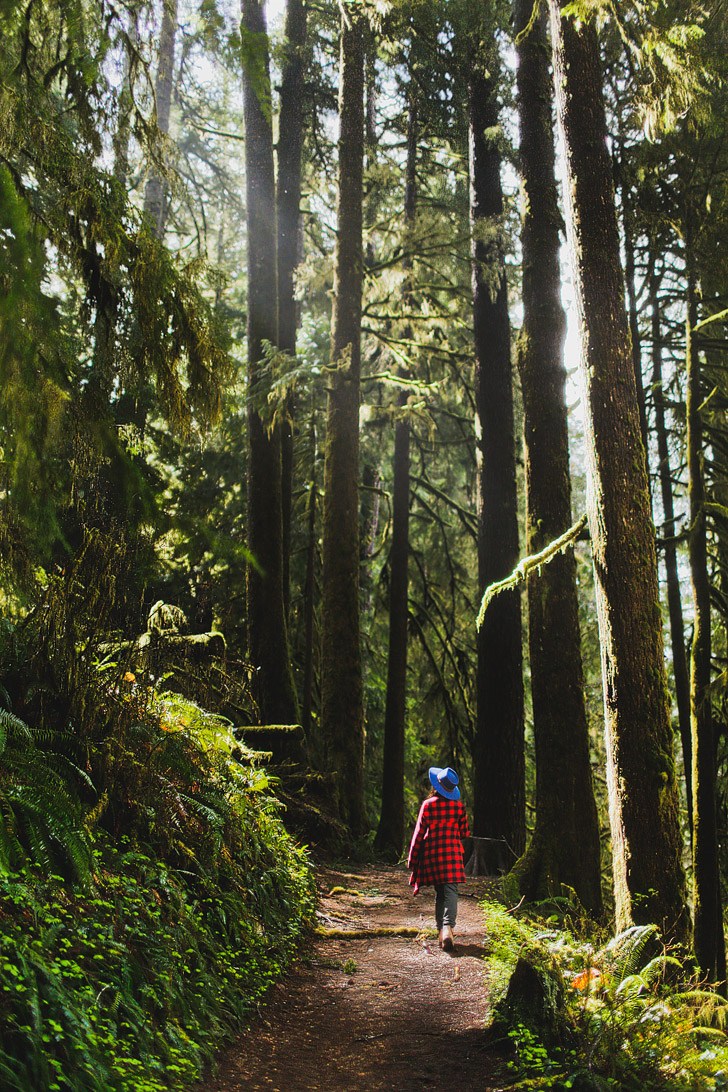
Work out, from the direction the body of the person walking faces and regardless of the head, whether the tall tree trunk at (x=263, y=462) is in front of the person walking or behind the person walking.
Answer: in front

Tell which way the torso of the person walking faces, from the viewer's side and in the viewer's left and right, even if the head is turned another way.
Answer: facing away from the viewer

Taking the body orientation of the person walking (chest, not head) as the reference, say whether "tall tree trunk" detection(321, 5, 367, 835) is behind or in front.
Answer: in front

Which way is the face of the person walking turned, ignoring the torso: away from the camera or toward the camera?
away from the camera

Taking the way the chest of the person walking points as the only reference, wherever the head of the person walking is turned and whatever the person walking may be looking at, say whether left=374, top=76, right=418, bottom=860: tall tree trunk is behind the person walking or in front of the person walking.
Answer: in front

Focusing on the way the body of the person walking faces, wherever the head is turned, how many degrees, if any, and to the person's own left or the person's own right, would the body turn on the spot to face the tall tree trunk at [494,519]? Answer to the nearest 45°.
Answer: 0° — they already face it
